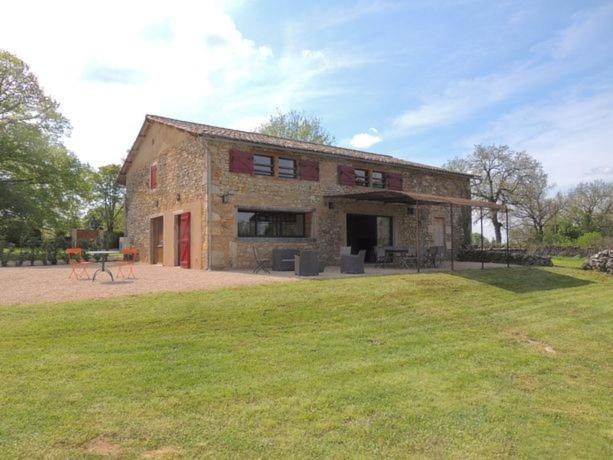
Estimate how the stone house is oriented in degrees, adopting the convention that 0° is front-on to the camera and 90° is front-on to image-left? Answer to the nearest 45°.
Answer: approximately 315°

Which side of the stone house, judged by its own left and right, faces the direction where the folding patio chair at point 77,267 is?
right

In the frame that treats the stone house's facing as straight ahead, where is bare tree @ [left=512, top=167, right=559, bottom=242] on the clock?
The bare tree is roughly at 9 o'clock from the stone house.
